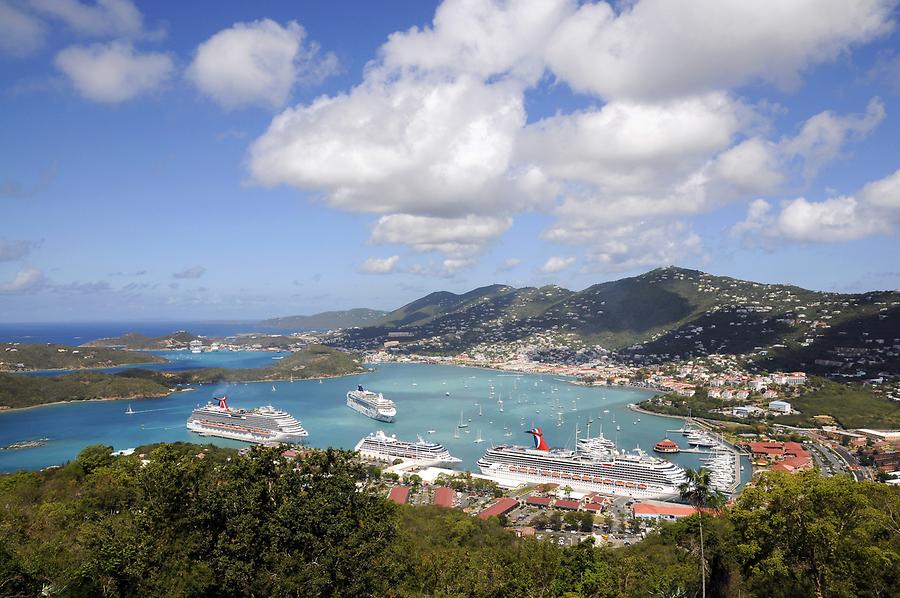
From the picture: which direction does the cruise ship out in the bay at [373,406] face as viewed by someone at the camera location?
facing the viewer and to the right of the viewer

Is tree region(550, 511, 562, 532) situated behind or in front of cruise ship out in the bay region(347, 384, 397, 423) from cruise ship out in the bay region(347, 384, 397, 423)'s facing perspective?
in front

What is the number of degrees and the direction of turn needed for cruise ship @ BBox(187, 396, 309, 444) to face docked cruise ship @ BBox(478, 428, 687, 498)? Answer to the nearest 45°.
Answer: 0° — it already faces it

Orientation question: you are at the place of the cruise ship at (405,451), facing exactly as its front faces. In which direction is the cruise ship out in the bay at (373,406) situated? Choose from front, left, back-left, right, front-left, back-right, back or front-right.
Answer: back-left

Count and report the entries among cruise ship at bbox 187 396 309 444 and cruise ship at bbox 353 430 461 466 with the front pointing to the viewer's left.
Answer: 0

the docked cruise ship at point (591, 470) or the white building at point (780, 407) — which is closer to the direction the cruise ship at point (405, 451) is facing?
the docked cruise ship

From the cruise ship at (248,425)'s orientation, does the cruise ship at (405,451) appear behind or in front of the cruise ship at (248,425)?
in front

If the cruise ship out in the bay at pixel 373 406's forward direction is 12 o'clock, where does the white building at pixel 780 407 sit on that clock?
The white building is roughly at 11 o'clock from the cruise ship out in the bay.
